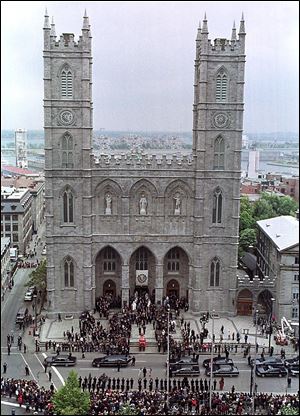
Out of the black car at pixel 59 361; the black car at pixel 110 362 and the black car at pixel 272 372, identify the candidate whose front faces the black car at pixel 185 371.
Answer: the black car at pixel 272 372

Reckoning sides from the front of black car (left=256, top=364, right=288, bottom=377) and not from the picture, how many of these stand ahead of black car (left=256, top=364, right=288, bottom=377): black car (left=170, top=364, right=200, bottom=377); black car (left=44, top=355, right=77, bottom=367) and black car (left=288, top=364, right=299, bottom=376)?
2

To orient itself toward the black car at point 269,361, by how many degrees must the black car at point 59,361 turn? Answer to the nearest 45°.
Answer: approximately 180°

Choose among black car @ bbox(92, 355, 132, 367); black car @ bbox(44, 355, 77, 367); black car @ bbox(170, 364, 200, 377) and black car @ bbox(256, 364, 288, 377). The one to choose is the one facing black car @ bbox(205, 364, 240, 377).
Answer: black car @ bbox(256, 364, 288, 377)

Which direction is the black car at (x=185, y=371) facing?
to the viewer's left

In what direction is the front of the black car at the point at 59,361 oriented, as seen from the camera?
facing to the left of the viewer

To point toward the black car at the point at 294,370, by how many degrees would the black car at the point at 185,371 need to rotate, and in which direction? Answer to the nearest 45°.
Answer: approximately 180°

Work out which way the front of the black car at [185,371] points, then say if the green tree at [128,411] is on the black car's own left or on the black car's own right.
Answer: on the black car's own left

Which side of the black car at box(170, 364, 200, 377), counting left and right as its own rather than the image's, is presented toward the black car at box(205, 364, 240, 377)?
back

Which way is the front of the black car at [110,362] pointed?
to the viewer's left

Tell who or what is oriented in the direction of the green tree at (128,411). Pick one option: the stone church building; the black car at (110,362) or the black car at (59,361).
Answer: the stone church building

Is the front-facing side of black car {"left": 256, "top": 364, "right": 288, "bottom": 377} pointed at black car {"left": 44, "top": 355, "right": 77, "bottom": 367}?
yes

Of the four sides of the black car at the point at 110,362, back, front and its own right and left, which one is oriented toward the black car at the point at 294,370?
back

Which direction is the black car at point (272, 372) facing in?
to the viewer's left
